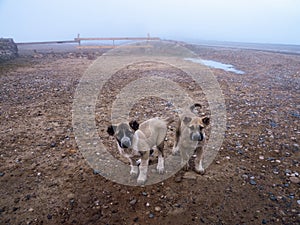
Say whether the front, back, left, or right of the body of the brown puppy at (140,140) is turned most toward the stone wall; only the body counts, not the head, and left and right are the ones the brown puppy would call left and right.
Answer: right

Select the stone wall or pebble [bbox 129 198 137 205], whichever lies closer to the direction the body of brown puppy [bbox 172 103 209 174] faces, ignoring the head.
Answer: the pebble

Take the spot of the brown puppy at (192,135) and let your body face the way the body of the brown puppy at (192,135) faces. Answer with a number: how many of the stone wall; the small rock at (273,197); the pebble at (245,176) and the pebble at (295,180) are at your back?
1

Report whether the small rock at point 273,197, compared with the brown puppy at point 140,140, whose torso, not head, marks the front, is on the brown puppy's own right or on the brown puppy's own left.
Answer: on the brown puppy's own left

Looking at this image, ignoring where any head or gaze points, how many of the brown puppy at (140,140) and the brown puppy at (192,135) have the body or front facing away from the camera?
0

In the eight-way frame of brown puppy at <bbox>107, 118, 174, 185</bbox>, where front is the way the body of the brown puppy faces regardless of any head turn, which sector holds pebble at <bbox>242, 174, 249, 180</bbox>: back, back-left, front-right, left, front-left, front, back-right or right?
back-left

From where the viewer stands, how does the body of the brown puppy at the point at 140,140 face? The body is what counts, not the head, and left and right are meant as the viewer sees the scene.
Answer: facing the viewer and to the left of the viewer

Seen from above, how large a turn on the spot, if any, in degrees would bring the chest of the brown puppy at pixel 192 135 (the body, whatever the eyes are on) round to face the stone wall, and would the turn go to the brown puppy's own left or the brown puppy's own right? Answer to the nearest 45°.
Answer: approximately 180°

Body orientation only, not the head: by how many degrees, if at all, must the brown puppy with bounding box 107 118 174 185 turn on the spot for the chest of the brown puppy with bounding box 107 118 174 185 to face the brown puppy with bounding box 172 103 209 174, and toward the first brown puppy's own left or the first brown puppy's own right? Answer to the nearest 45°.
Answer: approximately 135° to the first brown puppy's own left

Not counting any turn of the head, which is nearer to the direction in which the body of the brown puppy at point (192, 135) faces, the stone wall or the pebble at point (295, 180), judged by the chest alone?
the pebble

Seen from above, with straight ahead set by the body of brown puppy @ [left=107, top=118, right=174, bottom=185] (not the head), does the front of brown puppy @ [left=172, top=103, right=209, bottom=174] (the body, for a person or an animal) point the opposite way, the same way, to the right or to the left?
to the left

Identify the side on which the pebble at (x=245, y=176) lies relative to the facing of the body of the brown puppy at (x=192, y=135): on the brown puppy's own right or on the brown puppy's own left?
on the brown puppy's own left

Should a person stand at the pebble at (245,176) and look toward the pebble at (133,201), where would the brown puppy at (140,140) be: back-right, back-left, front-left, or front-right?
front-right
